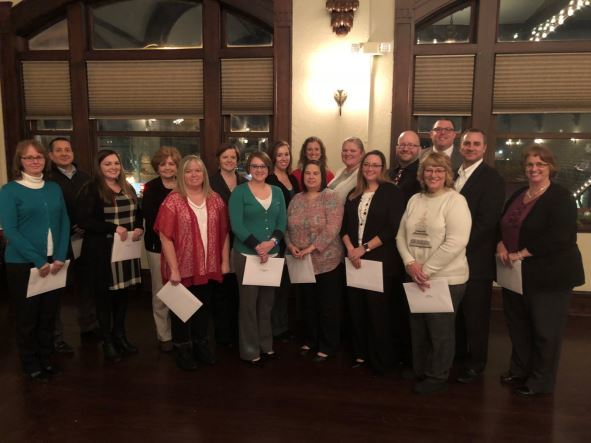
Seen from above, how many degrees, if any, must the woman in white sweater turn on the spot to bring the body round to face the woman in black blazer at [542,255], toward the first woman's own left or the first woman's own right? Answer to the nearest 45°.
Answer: approximately 135° to the first woman's own left

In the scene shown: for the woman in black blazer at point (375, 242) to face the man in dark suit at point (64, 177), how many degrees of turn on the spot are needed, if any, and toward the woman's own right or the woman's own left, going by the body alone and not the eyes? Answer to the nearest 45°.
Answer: approximately 45° to the woman's own right

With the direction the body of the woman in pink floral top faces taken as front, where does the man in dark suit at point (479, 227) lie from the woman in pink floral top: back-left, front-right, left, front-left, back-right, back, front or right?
back-left

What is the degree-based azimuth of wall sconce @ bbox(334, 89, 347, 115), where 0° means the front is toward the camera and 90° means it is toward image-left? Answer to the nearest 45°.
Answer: approximately 0°

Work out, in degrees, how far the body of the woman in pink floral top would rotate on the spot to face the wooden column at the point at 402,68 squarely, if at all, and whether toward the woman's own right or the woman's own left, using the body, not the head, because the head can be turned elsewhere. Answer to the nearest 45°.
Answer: approximately 180°

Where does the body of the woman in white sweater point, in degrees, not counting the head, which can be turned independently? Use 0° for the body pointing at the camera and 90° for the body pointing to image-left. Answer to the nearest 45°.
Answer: approximately 45°

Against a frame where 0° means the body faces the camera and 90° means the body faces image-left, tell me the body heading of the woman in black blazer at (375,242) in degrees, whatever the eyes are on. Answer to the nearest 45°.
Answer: approximately 45°

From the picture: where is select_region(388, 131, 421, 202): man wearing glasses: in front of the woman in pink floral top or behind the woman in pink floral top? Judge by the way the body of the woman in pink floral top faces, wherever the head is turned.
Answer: behind

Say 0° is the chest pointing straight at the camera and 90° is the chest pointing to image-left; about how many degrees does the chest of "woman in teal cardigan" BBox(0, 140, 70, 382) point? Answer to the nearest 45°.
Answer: approximately 315°
